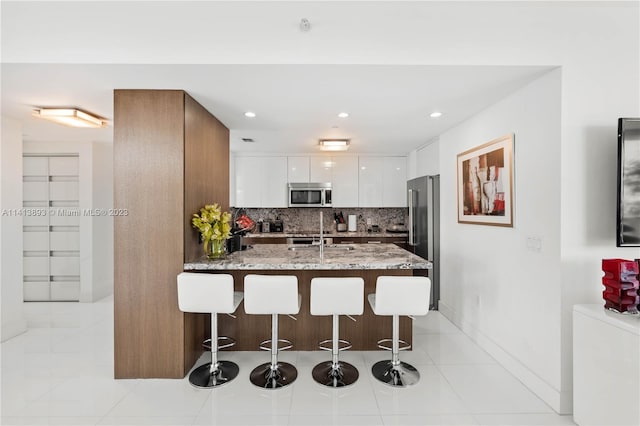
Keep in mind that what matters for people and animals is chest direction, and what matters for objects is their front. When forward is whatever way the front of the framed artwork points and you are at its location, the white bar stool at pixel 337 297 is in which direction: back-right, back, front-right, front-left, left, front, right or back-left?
front

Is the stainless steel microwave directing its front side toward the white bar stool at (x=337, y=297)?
yes

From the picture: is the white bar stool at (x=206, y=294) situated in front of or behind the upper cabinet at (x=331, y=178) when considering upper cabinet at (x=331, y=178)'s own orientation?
in front

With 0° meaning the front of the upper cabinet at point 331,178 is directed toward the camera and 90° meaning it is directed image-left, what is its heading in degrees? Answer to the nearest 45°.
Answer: approximately 0°

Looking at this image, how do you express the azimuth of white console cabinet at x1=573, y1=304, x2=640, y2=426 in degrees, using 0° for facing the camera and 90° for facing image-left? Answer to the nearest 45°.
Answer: approximately 45°

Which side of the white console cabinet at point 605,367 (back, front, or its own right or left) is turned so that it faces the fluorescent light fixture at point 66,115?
front

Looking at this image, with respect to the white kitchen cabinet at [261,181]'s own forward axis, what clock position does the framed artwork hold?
The framed artwork is roughly at 11 o'clock from the white kitchen cabinet.

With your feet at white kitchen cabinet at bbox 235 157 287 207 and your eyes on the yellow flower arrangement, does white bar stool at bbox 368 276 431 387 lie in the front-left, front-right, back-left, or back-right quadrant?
front-left

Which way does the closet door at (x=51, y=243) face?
toward the camera

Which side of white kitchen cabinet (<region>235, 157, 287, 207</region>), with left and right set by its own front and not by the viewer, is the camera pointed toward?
front

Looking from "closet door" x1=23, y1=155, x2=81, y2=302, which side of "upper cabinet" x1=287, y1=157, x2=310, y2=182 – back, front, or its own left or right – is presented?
right

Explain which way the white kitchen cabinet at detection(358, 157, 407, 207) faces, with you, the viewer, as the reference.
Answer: facing the viewer

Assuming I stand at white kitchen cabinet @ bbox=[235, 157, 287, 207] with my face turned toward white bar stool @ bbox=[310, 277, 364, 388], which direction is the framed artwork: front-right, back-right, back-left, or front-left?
front-left

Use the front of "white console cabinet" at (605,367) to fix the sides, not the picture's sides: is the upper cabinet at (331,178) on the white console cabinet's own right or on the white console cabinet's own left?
on the white console cabinet's own right

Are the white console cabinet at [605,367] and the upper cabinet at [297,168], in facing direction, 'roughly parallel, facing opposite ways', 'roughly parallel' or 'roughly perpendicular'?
roughly perpendicular

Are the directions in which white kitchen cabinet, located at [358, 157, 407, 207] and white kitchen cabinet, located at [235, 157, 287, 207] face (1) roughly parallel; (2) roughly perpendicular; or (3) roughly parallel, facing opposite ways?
roughly parallel

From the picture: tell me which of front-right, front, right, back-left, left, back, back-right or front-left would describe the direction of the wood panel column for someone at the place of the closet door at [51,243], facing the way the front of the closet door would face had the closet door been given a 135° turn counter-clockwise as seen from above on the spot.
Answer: back-right

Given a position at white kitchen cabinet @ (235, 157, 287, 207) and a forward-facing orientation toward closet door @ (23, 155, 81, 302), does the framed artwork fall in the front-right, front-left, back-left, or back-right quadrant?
back-left
